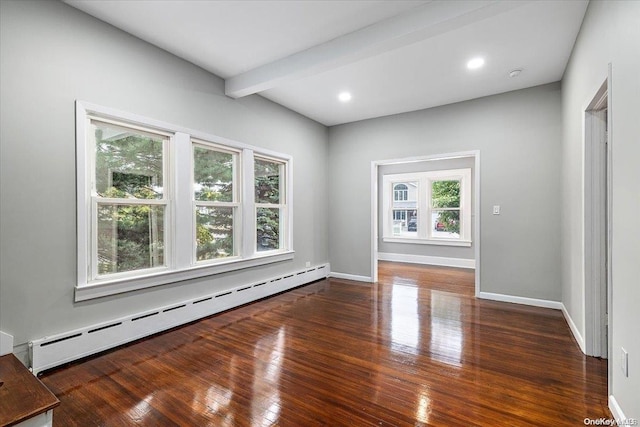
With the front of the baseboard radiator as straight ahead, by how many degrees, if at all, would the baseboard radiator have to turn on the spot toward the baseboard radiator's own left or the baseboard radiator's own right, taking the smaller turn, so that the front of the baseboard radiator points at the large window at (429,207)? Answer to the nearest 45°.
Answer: approximately 45° to the baseboard radiator's own left

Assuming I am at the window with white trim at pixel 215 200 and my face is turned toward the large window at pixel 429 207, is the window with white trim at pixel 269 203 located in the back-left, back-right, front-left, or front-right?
front-left

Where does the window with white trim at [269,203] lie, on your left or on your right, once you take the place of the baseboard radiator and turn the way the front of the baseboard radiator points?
on your left

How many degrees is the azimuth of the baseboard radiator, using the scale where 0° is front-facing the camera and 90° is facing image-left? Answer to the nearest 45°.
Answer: approximately 315°
